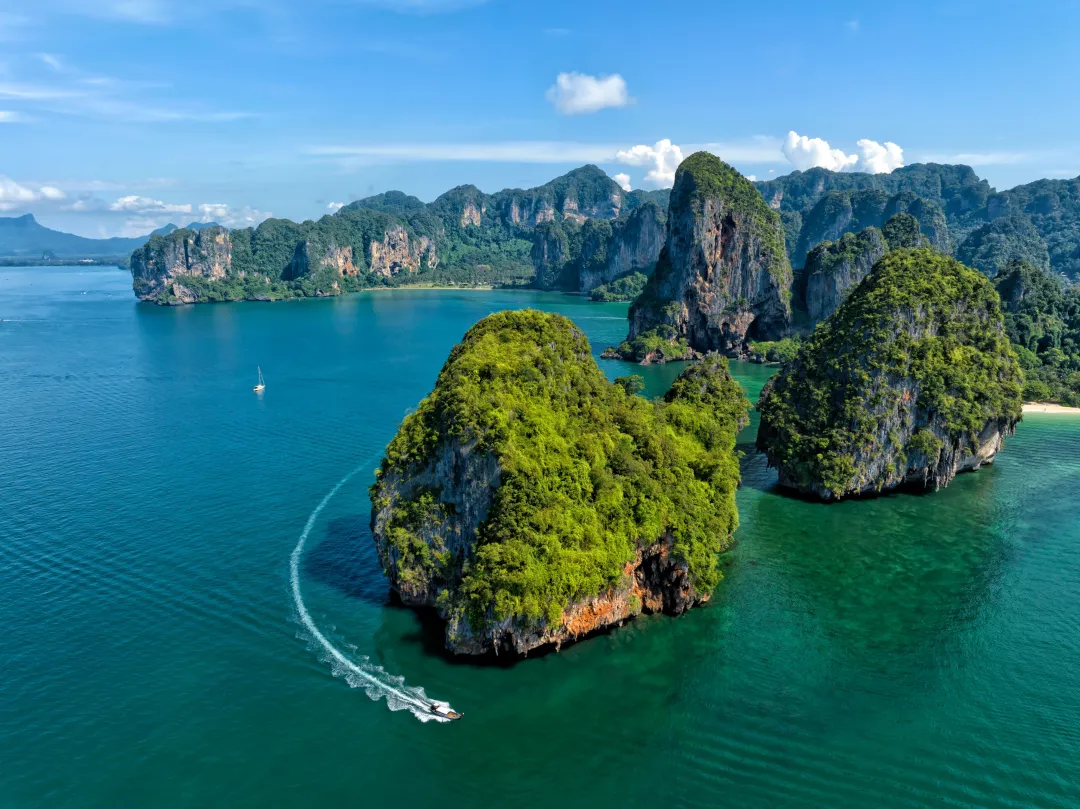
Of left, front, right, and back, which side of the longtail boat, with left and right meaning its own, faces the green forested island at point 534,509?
left

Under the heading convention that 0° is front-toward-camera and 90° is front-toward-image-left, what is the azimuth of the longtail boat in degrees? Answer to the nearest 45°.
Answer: approximately 315°
